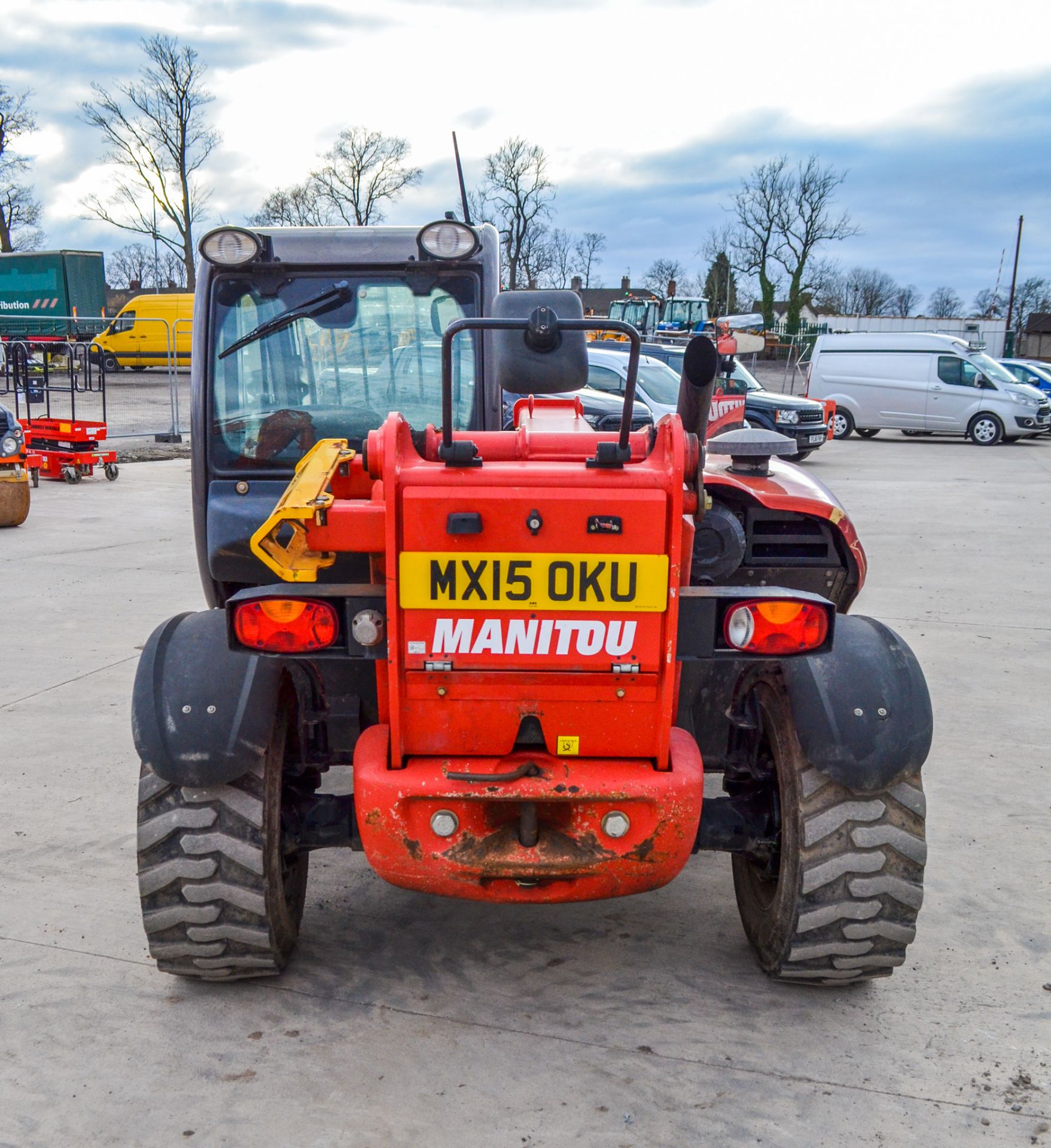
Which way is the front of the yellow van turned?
to the viewer's left

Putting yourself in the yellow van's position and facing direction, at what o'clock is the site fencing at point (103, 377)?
The site fencing is roughly at 9 o'clock from the yellow van.

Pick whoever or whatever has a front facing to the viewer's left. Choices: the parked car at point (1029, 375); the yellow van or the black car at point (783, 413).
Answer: the yellow van

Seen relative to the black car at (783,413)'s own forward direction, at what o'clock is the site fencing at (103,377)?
The site fencing is roughly at 5 o'clock from the black car.

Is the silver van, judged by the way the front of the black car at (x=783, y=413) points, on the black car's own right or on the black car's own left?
on the black car's own left

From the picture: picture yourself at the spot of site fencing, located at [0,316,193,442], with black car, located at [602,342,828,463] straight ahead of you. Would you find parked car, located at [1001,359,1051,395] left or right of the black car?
left

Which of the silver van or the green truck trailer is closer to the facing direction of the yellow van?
the green truck trailer

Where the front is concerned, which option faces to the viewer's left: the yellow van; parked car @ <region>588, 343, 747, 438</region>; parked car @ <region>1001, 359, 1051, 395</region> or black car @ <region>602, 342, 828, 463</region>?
the yellow van
